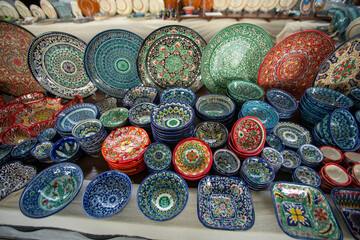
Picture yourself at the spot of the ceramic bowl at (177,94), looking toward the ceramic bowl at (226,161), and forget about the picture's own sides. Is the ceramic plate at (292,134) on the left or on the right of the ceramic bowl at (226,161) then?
left

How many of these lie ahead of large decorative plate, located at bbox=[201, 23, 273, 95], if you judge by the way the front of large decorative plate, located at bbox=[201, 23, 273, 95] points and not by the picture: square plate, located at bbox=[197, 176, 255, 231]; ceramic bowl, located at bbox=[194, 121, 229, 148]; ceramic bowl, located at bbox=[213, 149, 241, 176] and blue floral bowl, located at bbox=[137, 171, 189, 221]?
4

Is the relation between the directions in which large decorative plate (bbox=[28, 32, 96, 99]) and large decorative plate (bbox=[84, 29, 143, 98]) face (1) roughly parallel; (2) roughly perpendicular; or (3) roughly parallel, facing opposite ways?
roughly parallel

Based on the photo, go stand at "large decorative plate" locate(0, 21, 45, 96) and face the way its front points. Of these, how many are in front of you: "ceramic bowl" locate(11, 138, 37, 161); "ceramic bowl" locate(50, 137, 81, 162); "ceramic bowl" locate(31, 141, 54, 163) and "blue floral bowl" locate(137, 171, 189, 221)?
4

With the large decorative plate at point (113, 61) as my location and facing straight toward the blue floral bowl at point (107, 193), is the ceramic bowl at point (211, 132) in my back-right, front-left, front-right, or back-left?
front-left

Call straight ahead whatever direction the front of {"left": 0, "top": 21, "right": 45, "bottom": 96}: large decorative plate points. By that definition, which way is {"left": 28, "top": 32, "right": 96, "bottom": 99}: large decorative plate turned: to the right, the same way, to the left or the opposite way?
the same way

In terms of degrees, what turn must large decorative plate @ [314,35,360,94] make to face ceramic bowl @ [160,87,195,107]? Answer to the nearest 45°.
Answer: approximately 45° to its right

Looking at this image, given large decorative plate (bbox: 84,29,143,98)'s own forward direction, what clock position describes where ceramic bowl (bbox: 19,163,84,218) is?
The ceramic bowl is roughly at 1 o'clock from the large decorative plate.

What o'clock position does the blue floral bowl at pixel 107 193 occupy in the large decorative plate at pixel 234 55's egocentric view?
The blue floral bowl is roughly at 1 o'clock from the large decorative plate.

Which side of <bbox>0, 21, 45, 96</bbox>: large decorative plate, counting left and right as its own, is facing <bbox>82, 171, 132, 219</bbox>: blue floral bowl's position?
front

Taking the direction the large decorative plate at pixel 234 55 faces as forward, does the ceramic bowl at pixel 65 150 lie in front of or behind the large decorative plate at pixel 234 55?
in front

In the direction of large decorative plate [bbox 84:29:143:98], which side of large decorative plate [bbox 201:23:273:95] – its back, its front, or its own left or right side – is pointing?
right

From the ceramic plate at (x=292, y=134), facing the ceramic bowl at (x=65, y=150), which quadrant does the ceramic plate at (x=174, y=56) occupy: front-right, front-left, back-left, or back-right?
front-right

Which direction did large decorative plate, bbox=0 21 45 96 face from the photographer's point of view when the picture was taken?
facing the viewer

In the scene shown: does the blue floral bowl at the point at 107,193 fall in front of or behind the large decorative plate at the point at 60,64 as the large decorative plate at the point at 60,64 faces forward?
in front

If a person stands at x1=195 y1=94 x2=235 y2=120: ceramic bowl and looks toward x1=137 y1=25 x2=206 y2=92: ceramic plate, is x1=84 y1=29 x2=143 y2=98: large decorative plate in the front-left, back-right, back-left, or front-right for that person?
front-left

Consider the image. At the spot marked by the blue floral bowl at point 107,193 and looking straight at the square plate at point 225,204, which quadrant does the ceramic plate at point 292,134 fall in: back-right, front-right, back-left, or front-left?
front-left

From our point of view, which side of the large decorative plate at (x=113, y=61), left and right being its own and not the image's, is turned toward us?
front

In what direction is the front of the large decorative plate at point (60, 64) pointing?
toward the camera

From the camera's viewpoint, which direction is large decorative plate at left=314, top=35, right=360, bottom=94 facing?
toward the camera

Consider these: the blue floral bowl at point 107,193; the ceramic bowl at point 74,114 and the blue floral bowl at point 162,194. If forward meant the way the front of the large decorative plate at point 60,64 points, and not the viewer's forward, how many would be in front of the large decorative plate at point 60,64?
3
